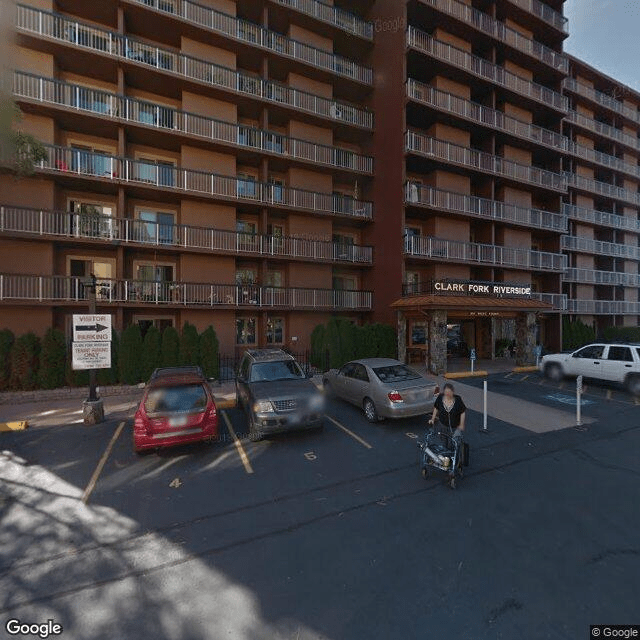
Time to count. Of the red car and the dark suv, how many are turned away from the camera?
1

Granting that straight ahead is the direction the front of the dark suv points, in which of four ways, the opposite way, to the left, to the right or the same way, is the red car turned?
the opposite way

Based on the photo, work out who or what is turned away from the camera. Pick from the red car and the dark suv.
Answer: the red car

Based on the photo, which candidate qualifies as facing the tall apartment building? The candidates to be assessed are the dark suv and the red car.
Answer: the red car

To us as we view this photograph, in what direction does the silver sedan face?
facing away from the viewer and to the left of the viewer

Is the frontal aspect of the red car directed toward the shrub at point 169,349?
yes

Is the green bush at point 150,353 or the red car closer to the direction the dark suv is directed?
the red car

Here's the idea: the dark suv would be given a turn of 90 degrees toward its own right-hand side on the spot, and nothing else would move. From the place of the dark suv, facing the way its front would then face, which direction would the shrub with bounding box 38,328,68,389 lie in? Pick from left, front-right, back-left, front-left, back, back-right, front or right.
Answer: front-right

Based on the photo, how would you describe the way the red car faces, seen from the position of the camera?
facing away from the viewer

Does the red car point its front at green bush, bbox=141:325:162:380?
yes
